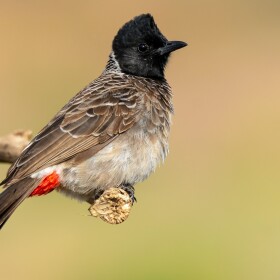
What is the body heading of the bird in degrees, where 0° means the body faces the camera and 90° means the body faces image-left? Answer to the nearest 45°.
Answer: approximately 270°
